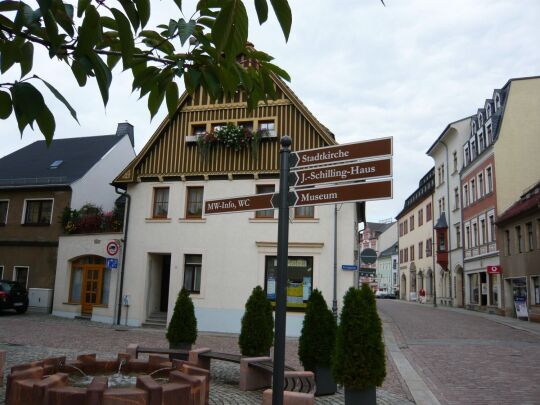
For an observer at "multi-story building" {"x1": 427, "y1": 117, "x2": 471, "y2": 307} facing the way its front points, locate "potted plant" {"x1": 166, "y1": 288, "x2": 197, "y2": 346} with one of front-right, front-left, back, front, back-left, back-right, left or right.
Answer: front-left

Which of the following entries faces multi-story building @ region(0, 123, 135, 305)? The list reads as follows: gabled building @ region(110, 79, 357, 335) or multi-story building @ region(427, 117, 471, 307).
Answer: multi-story building @ region(427, 117, 471, 307)

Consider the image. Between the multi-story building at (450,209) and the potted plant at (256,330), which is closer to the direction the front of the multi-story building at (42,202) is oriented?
the potted plant

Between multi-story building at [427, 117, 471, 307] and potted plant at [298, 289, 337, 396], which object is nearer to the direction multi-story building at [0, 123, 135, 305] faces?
the potted plant

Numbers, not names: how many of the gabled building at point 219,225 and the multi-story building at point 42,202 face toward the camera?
2

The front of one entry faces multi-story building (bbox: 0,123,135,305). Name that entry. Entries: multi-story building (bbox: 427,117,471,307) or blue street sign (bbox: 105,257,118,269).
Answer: multi-story building (bbox: 427,117,471,307)

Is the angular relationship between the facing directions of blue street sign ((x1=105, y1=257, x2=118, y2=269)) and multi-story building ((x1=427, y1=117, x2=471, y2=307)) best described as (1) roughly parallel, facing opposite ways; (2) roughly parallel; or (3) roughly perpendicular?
roughly perpendicular

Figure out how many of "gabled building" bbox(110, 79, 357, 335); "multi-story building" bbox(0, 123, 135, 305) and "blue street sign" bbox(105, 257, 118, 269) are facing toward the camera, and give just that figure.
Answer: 3

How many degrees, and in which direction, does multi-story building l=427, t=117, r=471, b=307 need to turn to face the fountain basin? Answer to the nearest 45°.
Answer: approximately 45° to its left

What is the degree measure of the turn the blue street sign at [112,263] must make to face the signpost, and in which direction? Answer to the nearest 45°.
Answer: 0° — it already faces it

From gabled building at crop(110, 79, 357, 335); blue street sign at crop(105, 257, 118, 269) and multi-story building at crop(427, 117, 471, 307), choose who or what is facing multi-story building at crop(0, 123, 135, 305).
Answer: multi-story building at crop(427, 117, 471, 307)
